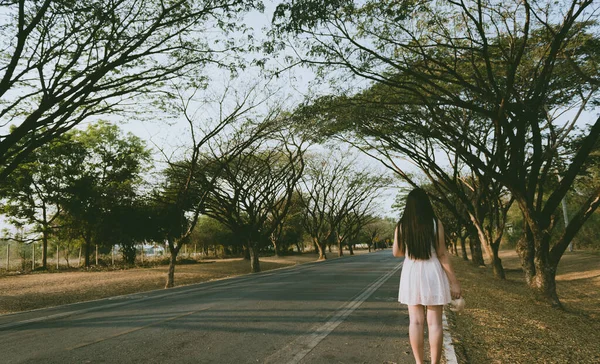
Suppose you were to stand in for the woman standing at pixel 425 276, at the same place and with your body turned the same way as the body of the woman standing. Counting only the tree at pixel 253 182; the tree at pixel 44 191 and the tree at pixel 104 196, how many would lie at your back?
0

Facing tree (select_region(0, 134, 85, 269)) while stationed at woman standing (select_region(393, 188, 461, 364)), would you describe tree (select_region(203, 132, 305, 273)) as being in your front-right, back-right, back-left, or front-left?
front-right

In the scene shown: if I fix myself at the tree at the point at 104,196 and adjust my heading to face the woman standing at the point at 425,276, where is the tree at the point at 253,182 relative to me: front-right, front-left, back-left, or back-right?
front-left

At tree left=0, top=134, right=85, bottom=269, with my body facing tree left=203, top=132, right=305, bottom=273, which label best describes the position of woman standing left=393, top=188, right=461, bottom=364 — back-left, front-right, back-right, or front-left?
front-right

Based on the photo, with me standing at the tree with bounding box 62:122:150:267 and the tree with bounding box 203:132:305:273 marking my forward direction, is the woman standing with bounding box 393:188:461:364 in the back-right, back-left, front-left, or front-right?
front-right

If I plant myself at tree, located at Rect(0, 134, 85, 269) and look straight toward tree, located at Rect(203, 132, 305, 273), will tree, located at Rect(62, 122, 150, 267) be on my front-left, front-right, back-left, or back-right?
front-left

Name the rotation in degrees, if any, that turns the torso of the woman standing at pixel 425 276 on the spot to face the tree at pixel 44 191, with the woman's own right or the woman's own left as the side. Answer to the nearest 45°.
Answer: approximately 45° to the woman's own left

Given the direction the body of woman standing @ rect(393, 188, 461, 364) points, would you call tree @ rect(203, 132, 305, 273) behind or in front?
in front

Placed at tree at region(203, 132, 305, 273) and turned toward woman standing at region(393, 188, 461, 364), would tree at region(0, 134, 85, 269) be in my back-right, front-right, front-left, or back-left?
back-right

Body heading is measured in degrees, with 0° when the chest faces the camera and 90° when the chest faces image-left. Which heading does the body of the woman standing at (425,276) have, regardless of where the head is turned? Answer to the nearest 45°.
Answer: approximately 180°

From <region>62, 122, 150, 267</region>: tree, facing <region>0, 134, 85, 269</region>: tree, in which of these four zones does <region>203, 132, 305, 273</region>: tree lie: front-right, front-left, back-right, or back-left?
back-left

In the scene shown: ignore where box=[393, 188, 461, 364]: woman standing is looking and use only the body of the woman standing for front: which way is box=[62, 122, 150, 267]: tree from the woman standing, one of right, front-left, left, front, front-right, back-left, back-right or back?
front-left
